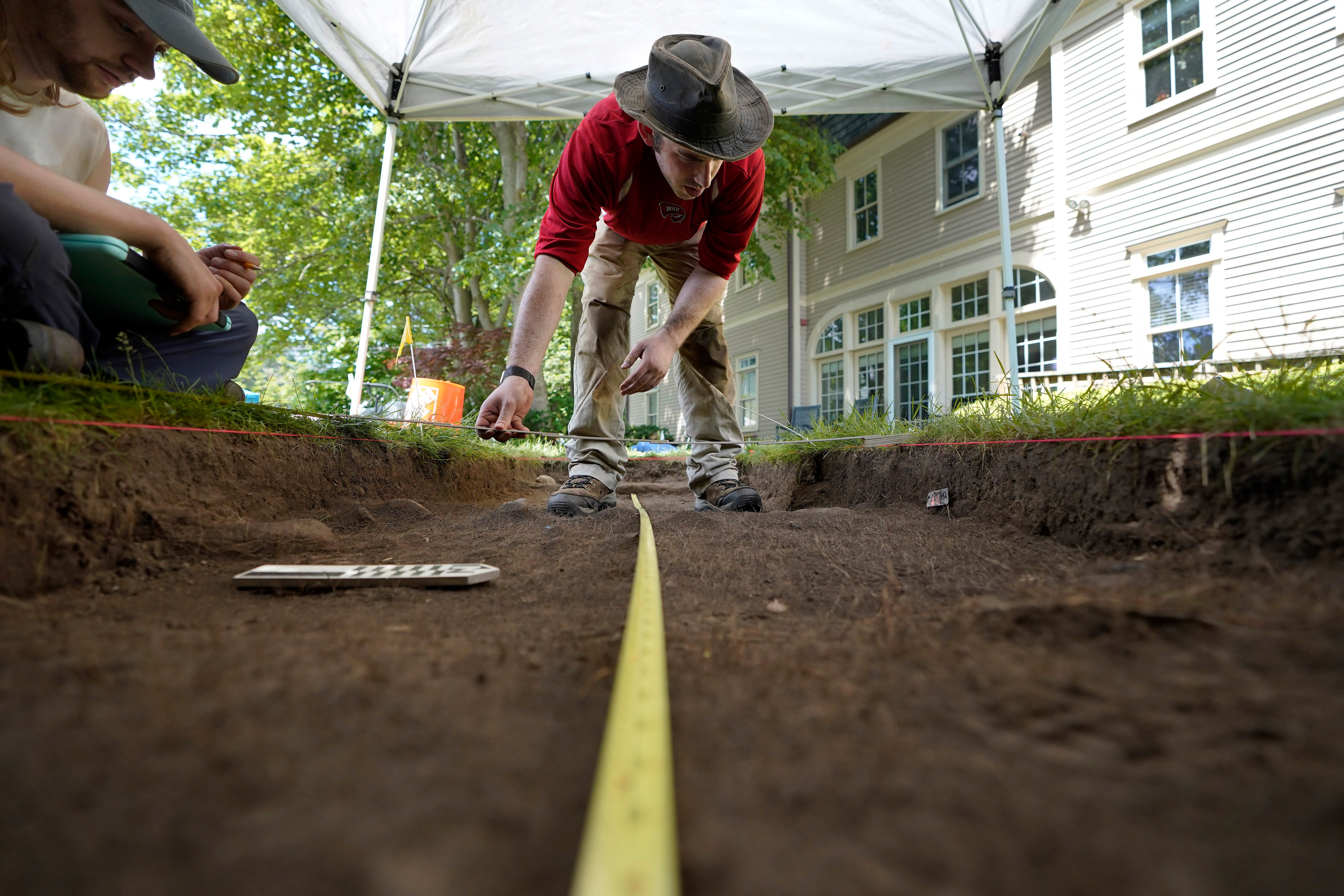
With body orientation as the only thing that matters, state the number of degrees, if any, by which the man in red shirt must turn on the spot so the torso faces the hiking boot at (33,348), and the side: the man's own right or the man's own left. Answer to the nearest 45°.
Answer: approximately 45° to the man's own right

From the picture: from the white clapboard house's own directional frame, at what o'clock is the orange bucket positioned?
The orange bucket is roughly at 12 o'clock from the white clapboard house.

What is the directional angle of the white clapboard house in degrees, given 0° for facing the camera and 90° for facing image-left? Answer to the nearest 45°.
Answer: approximately 45°

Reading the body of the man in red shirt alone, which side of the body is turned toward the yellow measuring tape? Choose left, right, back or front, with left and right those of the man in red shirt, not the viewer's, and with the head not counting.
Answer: front

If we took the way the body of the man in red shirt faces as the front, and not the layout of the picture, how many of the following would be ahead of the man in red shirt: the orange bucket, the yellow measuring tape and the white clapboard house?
1

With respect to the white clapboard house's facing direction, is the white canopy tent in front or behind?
in front

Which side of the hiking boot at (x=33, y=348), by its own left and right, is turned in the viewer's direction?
right

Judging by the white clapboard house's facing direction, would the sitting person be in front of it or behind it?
in front

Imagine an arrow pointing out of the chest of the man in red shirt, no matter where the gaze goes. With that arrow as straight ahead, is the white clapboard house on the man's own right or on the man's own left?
on the man's own left

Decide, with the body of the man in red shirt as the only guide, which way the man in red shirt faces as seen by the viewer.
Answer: toward the camera

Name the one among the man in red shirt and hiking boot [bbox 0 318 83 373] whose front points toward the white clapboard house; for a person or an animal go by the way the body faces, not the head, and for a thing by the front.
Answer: the hiking boot

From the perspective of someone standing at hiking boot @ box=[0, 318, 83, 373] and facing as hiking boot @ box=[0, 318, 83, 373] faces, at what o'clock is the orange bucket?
The orange bucket is roughly at 10 o'clock from the hiking boot.

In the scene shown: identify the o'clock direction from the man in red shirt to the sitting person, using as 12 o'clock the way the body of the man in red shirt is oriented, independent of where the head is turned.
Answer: The sitting person is roughly at 2 o'clock from the man in red shirt.

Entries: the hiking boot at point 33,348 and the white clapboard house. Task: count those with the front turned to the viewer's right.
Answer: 1

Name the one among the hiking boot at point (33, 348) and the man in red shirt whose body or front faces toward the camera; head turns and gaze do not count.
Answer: the man in red shirt

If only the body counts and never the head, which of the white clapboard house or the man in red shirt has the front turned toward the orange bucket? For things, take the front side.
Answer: the white clapboard house
